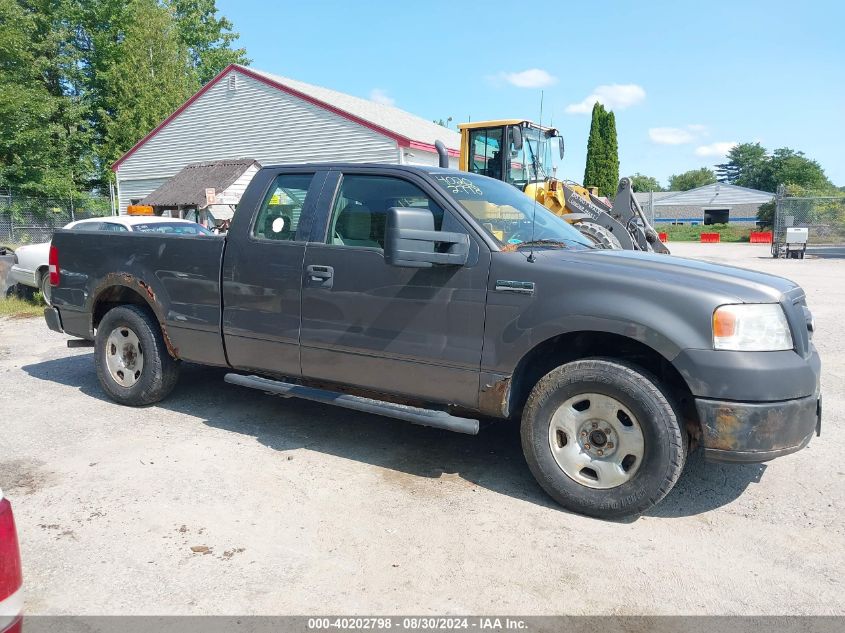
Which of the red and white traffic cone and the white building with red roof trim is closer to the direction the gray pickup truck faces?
the red and white traffic cone

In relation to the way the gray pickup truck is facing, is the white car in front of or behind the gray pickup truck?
behind

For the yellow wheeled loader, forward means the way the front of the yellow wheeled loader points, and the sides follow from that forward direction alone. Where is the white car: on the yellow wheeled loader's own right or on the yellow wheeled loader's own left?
on the yellow wheeled loader's own right

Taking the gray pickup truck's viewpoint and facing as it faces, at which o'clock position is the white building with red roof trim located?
The white building with red roof trim is roughly at 7 o'clock from the gray pickup truck.

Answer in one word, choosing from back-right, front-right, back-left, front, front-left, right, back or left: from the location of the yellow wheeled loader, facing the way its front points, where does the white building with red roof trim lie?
back

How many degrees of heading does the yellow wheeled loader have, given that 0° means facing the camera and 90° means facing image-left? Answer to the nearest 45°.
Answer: approximately 315°

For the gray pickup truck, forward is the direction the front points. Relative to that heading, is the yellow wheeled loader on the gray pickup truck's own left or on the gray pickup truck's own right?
on the gray pickup truck's own left

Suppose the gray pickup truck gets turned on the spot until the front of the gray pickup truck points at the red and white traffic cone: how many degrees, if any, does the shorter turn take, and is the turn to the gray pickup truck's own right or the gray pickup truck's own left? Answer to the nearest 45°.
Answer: approximately 90° to the gray pickup truck's own right

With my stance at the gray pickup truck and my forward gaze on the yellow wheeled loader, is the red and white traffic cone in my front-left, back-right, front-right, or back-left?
back-left

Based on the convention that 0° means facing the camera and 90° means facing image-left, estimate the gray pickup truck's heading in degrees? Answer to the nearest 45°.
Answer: approximately 315°
